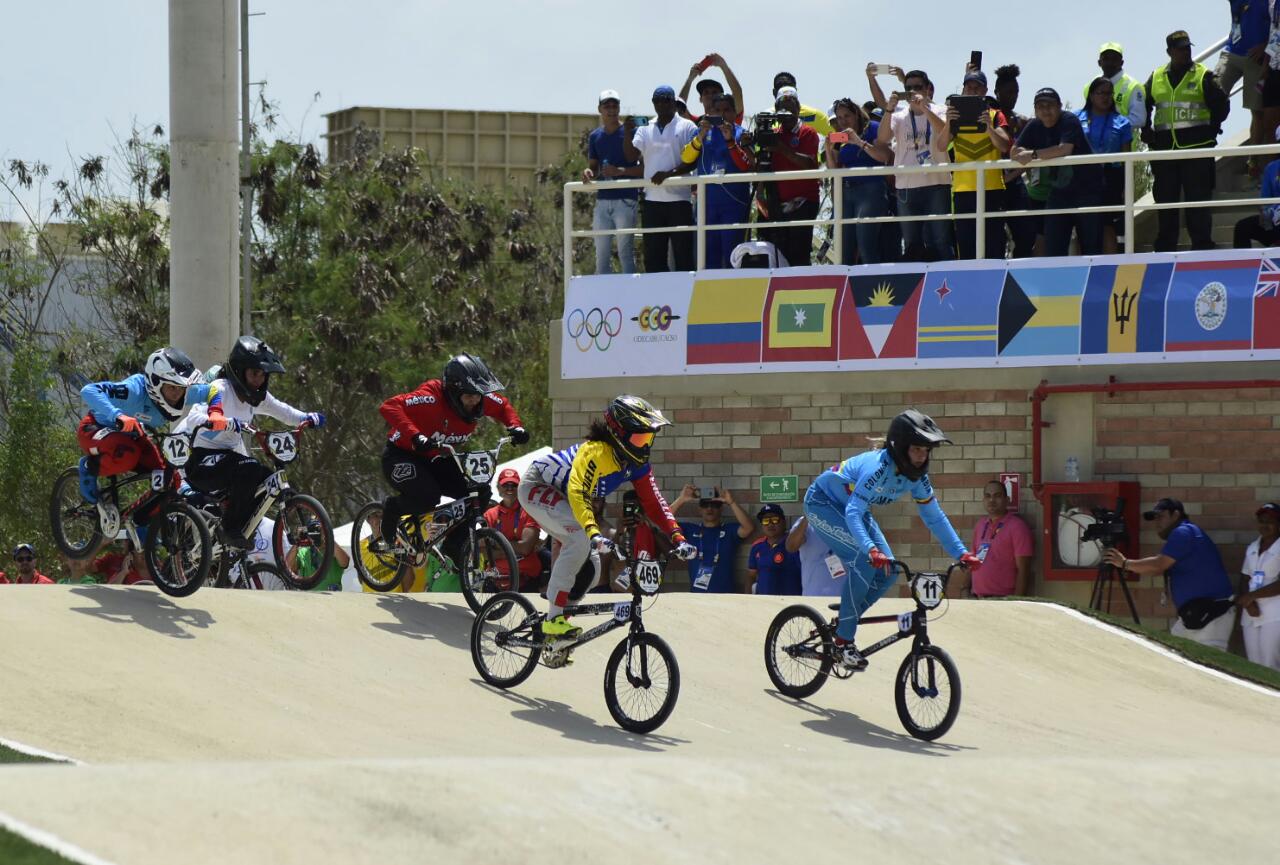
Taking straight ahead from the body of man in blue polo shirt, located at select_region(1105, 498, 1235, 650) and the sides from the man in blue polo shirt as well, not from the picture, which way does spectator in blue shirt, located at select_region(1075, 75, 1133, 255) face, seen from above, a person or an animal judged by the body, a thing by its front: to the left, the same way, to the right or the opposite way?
to the left

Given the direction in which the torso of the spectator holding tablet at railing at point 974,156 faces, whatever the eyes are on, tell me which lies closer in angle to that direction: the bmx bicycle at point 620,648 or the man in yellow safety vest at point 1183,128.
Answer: the bmx bicycle

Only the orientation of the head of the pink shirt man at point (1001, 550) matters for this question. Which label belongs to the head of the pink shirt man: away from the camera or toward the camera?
toward the camera

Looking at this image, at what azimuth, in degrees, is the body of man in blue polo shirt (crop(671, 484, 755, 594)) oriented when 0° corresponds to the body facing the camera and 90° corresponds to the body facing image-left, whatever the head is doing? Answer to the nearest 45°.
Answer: approximately 0°

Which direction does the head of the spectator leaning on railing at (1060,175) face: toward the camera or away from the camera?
toward the camera

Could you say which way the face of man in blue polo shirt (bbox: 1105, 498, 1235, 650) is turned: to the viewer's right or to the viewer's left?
to the viewer's left

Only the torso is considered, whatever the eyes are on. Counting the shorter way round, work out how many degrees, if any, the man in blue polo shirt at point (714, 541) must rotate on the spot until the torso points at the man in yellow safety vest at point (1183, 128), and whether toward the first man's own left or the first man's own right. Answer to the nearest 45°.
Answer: approximately 90° to the first man's own left

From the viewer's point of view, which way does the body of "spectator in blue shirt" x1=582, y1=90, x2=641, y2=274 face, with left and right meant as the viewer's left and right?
facing the viewer

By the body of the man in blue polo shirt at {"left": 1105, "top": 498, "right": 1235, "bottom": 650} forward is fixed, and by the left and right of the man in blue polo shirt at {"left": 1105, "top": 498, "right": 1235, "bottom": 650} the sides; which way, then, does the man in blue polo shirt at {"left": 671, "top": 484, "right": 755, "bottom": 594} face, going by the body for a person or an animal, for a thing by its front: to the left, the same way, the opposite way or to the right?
to the left

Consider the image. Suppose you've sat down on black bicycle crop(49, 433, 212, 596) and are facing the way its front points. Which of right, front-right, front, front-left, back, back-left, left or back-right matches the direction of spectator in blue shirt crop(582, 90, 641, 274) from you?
left

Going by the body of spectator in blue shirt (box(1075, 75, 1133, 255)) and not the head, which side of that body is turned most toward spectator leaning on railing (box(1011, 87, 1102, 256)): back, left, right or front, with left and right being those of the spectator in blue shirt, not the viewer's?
right

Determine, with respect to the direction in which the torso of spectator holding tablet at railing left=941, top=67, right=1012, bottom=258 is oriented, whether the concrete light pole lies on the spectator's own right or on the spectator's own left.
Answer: on the spectator's own right

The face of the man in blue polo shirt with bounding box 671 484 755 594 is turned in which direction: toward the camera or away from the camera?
toward the camera

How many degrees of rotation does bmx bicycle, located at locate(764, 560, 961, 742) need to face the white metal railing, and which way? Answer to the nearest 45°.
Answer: approximately 135° to its left

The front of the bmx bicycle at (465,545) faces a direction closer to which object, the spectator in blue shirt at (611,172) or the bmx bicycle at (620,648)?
the bmx bicycle

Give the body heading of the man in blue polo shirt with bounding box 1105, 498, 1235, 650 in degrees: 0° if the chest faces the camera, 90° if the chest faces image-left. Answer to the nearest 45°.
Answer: approximately 90°

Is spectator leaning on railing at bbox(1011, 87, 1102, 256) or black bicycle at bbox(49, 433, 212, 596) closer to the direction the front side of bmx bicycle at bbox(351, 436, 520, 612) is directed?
the spectator leaning on railing

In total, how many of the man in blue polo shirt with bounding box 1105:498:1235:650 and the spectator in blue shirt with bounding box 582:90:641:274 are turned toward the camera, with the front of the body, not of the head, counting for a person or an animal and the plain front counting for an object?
1

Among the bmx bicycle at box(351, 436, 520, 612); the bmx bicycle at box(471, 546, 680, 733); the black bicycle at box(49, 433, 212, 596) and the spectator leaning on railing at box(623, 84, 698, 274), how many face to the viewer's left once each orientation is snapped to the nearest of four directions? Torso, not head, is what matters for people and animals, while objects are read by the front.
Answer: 0
